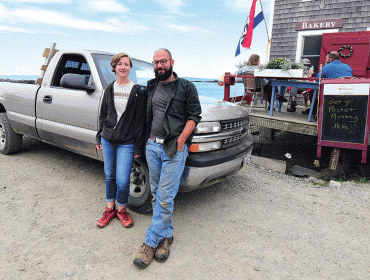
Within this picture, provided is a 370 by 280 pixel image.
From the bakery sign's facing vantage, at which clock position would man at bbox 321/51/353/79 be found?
The man is roughly at 12 o'clock from the bakery sign.

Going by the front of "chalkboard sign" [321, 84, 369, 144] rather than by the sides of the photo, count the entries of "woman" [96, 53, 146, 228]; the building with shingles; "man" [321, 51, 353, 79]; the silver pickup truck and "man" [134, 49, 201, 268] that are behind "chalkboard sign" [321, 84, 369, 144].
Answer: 2

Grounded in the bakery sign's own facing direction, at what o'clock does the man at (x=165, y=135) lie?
The man is roughly at 12 o'clock from the bakery sign.

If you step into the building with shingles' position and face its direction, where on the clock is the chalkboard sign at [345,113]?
The chalkboard sign is roughly at 12 o'clock from the building with shingles.

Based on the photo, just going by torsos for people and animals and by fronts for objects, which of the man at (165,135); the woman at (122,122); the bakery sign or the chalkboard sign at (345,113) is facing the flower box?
the bakery sign

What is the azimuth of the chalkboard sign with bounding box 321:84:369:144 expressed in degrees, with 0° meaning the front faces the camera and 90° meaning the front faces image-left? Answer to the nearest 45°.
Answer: approximately 0°

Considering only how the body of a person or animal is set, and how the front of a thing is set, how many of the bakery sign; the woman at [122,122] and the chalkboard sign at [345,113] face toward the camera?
3

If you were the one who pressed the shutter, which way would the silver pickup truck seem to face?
facing the viewer and to the right of the viewer

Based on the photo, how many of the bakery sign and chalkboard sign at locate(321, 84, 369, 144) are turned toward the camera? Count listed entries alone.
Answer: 2

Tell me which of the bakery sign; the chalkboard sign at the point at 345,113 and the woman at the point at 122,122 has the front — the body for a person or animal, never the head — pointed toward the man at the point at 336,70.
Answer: the bakery sign

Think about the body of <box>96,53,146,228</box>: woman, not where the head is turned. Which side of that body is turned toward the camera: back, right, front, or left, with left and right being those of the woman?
front
